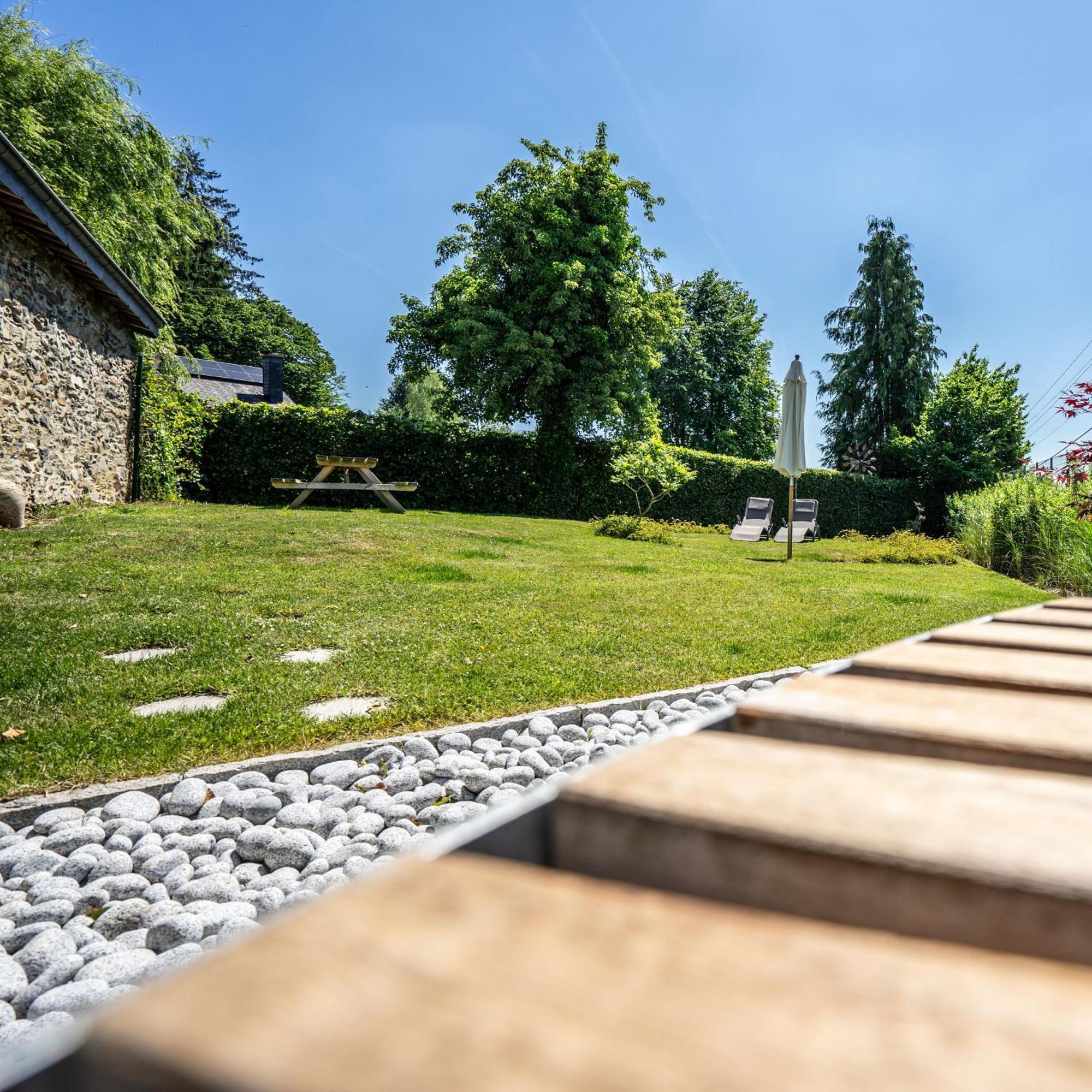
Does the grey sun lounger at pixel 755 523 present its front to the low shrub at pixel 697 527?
no

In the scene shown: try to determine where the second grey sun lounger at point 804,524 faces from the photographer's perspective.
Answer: facing the viewer and to the left of the viewer

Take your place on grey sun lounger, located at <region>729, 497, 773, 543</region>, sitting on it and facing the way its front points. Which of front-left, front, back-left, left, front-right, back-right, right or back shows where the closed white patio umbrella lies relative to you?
front-left

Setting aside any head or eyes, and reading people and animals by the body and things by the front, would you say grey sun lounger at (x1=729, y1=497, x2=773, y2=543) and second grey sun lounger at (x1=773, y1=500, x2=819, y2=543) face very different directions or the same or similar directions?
same or similar directions

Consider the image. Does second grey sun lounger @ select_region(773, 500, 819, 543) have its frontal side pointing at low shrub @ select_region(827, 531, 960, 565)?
no

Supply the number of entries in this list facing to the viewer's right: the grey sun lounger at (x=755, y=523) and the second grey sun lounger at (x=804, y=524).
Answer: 0

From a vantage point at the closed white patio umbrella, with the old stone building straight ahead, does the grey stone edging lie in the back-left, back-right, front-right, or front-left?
front-left

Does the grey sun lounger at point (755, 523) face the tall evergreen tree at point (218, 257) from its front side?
no
